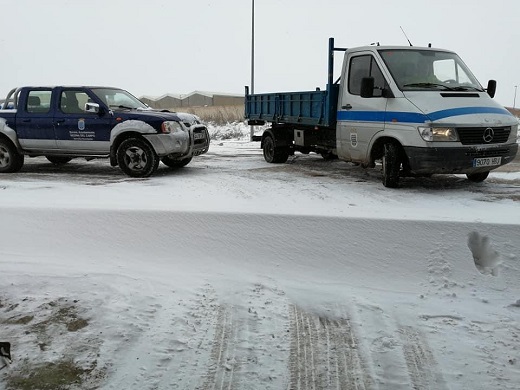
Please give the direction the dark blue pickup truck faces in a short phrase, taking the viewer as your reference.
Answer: facing the viewer and to the right of the viewer
